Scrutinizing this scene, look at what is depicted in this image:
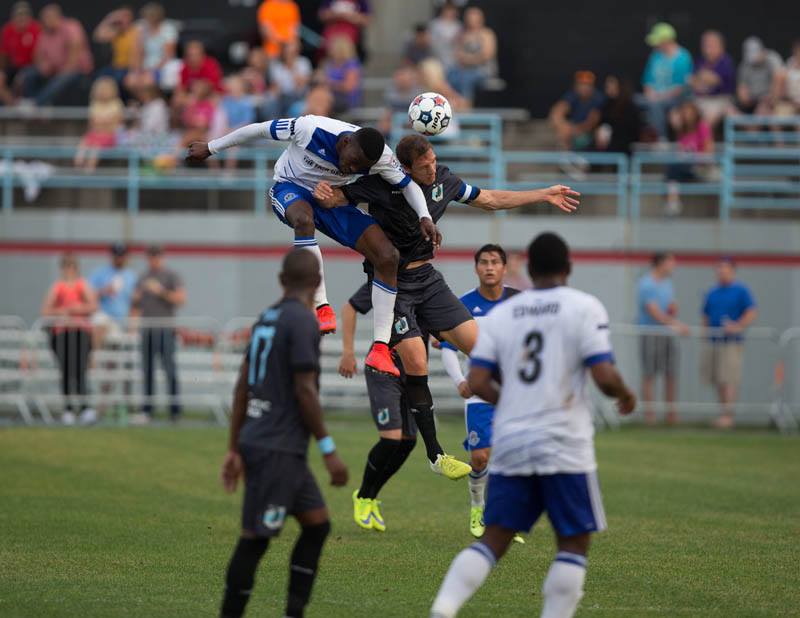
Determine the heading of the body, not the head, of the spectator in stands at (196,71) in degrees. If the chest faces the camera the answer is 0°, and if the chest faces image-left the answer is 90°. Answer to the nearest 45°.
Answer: approximately 0°

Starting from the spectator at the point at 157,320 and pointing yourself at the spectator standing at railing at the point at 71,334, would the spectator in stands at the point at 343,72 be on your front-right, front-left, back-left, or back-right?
back-right

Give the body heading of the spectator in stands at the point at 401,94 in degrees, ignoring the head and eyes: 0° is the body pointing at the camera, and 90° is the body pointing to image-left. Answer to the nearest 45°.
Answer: approximately 0°

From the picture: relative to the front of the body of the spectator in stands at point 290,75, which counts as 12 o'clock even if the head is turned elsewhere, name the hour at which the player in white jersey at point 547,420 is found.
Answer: The player in white jersey is roughly at 12 o'clock from the spectator in stands.

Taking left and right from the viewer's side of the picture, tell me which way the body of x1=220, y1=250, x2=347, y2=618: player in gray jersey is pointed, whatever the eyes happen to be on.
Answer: facing away from the viewer and to the right of the viewer

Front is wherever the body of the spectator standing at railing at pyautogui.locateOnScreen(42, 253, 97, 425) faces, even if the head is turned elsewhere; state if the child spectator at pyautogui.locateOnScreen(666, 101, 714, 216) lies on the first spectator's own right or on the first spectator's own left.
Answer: on the first spectator's own left

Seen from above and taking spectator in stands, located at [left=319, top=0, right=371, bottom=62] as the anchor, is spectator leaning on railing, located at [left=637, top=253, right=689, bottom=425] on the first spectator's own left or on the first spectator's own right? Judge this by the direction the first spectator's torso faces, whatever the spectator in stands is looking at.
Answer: on the first spectator's own left

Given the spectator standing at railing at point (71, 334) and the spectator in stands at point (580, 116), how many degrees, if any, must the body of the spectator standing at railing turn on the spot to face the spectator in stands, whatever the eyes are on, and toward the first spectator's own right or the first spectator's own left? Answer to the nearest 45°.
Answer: approximately 90° to the first spectator's own left

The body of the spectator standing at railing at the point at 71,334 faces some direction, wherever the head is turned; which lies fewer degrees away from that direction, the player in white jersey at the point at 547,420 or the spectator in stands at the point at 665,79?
the player in white jersey

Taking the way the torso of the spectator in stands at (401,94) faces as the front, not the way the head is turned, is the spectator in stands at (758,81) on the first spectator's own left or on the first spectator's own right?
on the first spectator's own left
